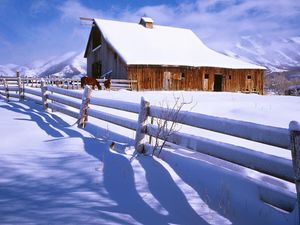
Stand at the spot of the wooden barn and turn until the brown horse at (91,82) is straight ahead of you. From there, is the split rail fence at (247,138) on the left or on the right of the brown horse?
left

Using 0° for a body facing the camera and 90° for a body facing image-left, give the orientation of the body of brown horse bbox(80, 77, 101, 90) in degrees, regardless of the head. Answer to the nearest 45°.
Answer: approximately 270°
